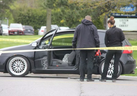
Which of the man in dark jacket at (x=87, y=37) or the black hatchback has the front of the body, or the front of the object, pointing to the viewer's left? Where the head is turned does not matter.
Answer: the black hatchback

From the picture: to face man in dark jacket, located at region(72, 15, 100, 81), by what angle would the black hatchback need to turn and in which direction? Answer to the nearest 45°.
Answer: approximately 135° to its left

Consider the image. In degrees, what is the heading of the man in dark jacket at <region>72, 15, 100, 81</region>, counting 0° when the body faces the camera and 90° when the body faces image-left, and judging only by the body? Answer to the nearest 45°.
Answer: approximately 180°

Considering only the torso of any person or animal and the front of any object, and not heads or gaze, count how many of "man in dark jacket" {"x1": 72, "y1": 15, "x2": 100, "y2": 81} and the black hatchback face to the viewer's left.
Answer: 1

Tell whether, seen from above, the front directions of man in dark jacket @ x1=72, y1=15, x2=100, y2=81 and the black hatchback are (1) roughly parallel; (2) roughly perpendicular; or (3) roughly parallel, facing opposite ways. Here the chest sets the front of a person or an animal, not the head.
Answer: roughly perpendicular

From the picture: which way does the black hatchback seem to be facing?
to the viewer's left
